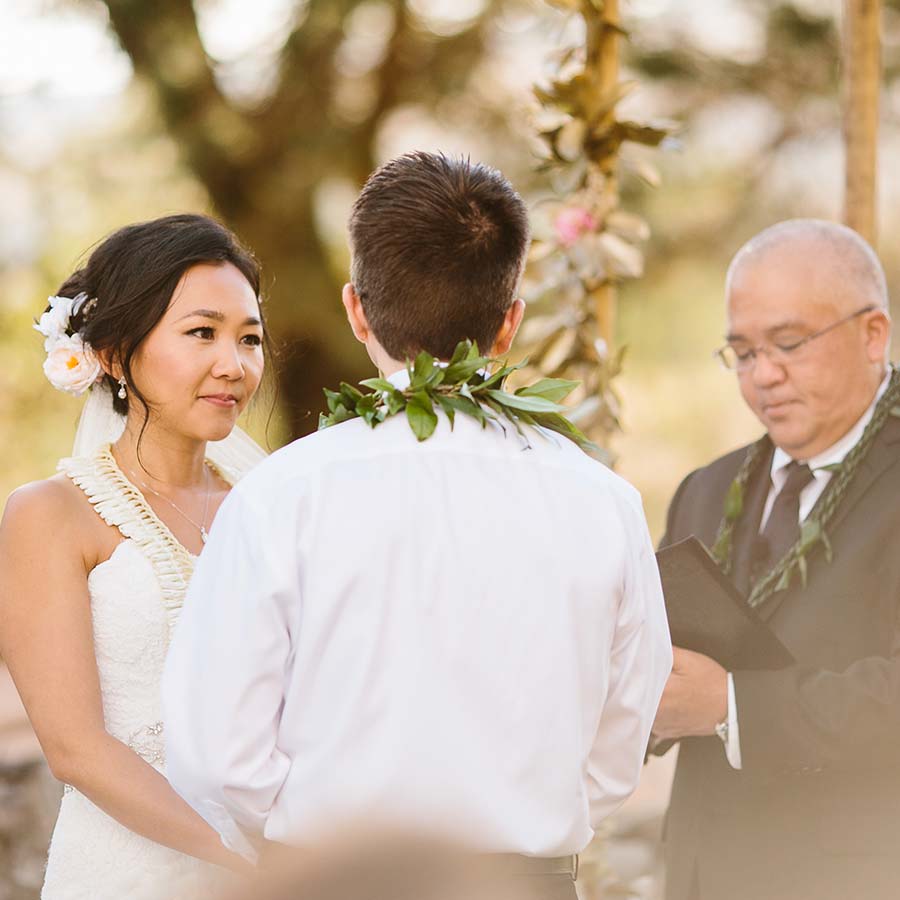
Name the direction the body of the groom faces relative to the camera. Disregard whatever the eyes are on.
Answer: away from the camera

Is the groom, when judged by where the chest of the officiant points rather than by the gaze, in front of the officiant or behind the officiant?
in front

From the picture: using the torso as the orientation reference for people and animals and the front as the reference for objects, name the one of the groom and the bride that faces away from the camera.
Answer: the groom

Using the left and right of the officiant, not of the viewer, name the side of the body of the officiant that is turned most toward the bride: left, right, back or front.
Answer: front

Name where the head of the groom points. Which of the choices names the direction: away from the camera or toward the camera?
away from the camera

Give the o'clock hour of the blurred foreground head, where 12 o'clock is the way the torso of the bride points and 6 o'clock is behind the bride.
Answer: The blurred foreground head is roughly at 1 o'clock from the bride.

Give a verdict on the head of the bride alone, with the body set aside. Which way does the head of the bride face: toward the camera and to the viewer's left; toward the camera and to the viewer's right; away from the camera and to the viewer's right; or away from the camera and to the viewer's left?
toward the camera and to the viewer's right

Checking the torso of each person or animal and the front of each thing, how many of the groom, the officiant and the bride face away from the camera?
1

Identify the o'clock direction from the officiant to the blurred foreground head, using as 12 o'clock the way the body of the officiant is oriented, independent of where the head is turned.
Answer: The blurred foreground head is roughly at 11 o'clock from the officiant.

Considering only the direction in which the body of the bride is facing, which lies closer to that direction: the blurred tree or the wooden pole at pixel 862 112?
the wooden pole
